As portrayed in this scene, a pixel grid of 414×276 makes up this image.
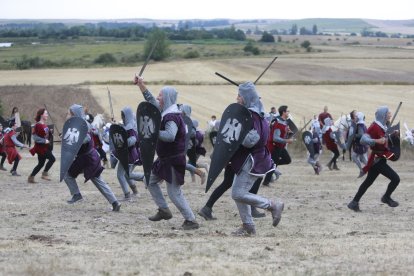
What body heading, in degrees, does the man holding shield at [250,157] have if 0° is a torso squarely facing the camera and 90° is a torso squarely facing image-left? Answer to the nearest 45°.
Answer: approximately 90°

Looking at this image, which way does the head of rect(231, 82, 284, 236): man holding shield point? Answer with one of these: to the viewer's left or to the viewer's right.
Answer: to the viewer's left

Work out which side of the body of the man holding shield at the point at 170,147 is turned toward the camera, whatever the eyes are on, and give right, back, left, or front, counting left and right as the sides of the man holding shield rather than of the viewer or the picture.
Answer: left

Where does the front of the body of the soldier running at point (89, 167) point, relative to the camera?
to the viewer's left

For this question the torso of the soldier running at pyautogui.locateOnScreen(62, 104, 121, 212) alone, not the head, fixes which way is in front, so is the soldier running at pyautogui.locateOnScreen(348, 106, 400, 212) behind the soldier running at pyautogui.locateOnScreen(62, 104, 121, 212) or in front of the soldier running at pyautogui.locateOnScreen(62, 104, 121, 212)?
behind
